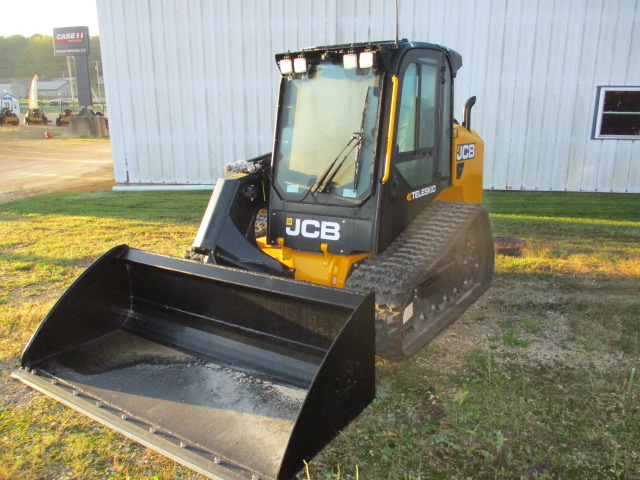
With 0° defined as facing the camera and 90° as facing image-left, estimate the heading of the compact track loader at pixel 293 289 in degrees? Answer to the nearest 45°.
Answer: approximately 45°

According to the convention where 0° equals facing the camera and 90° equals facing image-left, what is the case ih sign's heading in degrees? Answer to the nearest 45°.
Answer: approximately 0°

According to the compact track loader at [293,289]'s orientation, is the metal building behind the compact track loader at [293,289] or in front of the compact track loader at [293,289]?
behind

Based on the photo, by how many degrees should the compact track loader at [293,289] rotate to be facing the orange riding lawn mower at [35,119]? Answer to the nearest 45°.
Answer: approximately 135° to its right
